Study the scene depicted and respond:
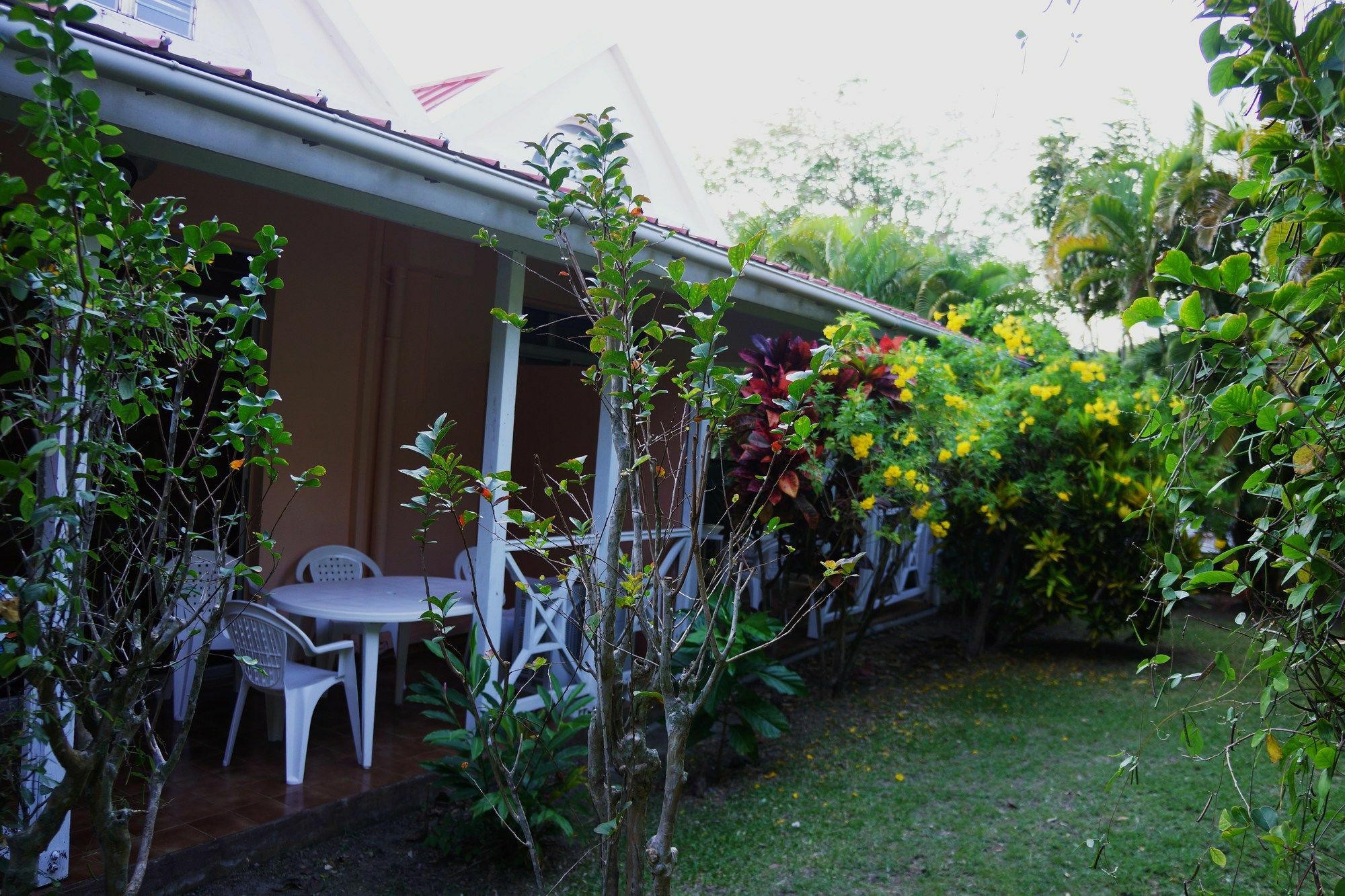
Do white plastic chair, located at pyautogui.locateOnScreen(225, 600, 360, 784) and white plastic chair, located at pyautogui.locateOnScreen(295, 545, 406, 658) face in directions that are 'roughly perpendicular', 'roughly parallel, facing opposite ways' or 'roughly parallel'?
roughly perpendicular

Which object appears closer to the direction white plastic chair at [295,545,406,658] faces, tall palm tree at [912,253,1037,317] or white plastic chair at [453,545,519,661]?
the white plastic chair

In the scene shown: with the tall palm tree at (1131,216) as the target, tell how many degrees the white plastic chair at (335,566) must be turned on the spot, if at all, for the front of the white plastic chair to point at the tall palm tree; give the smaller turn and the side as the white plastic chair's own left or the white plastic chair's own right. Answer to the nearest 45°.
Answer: approximately 90° to the white plastic chair's own left

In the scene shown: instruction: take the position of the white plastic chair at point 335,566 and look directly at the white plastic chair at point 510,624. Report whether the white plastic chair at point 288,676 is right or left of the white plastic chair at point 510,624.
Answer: right

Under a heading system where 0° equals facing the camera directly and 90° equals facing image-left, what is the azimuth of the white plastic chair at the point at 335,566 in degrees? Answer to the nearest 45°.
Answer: approximately 315°
